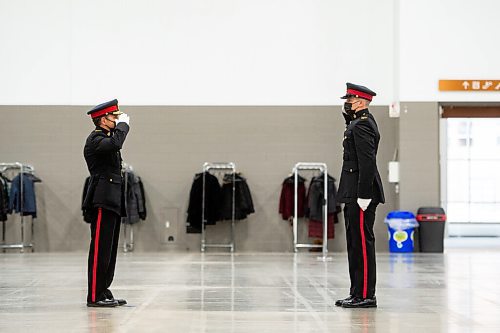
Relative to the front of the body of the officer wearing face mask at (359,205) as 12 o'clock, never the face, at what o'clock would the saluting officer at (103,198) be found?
The saluting officer is roughly at 12 o'clock from the officer wearing face mask.

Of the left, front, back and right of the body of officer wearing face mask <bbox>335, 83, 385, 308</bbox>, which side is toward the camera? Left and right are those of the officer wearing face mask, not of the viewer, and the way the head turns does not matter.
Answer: left

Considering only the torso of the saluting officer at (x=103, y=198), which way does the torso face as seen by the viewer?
to the viewer's right

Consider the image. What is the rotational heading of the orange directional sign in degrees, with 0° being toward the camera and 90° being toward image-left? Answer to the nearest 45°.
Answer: approximately 0°

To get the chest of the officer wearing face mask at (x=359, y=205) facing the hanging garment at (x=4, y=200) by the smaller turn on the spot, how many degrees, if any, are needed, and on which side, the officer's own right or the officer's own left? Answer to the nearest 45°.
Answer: approximately 45° to the officer's own right

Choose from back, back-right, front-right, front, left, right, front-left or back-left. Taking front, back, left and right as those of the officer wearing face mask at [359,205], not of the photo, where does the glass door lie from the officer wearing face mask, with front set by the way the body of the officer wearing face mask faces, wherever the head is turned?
right

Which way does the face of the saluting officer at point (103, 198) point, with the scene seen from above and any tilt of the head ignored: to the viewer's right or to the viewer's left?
to the viewer's right

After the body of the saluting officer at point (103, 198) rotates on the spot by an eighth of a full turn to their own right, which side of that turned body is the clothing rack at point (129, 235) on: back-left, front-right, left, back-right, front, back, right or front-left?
back-left

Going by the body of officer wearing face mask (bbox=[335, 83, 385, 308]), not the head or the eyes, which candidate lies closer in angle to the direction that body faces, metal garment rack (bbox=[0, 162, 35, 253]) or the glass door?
the metal garment rack

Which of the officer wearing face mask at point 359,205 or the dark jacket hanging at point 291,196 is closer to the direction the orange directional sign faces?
the officer wearing face mask

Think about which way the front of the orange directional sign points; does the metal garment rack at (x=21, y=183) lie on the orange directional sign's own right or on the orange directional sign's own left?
on the orange directional sign's own right

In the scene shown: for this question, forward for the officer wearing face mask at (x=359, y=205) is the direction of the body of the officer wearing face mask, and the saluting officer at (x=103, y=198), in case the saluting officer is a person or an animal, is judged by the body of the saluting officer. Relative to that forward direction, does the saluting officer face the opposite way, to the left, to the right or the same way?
the opposite way

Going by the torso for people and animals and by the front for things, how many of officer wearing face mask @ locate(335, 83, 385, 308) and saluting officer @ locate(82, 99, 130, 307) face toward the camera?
0

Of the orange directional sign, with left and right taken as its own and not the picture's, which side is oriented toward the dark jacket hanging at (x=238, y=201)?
right

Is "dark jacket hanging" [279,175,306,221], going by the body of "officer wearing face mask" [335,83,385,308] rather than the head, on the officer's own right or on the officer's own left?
on the officer's own right

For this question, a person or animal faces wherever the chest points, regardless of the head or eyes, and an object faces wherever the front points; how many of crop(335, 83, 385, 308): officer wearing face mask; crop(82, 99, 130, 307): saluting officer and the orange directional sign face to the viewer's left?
1
